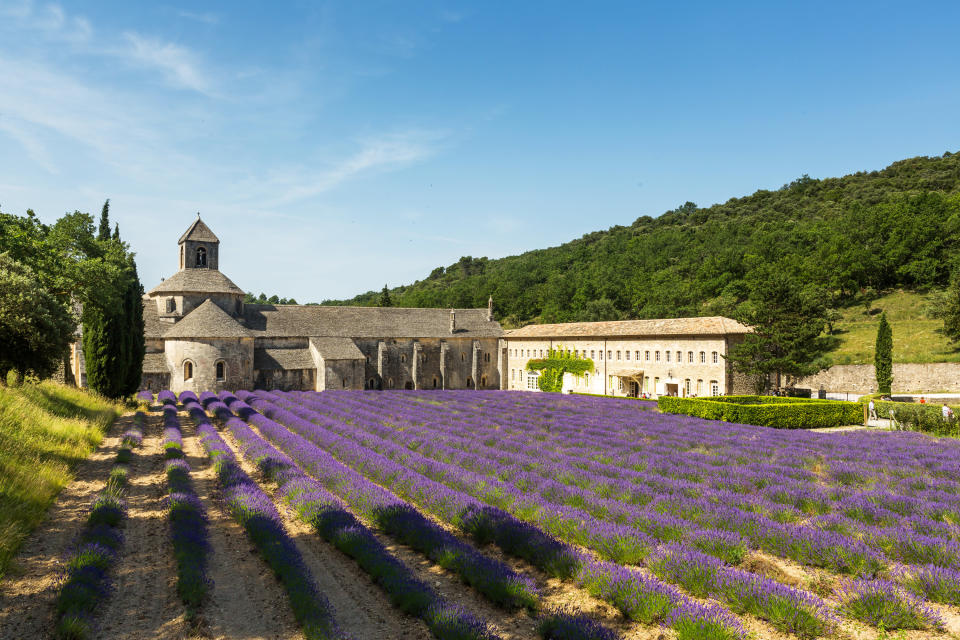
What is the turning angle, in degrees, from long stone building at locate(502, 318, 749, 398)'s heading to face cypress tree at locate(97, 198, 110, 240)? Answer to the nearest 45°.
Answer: approximately 45° to its right

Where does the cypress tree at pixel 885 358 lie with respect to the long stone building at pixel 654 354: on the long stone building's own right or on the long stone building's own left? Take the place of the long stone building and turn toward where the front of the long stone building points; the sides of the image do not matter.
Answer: on the long stone building's own left

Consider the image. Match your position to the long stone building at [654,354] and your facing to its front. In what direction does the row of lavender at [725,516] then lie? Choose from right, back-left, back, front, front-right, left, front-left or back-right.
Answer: front

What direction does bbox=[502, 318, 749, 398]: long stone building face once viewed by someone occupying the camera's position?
facing the viewer

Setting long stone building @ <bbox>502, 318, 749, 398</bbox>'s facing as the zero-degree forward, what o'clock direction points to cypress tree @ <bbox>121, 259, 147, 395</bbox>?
The cypress tree is roughly at 2 o'clock from the long stone building.

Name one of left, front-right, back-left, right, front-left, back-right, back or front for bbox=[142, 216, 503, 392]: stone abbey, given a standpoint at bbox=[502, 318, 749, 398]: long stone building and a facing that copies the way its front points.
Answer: right

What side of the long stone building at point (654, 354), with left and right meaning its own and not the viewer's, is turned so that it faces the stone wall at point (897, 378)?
left

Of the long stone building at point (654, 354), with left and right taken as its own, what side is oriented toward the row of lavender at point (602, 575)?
front

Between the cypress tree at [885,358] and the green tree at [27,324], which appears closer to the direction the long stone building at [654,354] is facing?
the green tree

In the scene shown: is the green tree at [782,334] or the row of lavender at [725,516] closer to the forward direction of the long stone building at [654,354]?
the row of lavender

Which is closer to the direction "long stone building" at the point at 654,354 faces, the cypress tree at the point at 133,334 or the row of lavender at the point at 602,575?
the row of lavender

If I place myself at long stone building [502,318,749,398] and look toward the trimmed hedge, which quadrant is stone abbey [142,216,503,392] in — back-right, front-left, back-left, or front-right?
back-right
